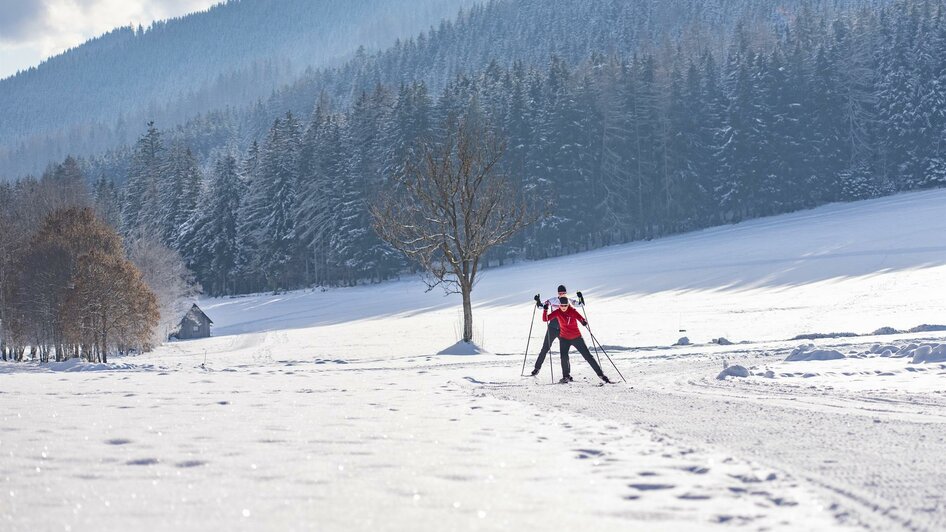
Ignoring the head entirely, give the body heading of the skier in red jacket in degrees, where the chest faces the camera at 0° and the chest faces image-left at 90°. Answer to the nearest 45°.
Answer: approximately 0°

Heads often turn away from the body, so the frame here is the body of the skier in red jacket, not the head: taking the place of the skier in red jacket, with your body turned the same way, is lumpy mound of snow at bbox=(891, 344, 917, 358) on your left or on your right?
on your left

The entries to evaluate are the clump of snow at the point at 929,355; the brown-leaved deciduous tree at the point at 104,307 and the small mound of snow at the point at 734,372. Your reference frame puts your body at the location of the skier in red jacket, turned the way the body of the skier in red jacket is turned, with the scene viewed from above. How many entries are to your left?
2

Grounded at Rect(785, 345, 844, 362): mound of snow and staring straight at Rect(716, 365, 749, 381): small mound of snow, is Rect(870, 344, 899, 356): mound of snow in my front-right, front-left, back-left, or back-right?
back-left

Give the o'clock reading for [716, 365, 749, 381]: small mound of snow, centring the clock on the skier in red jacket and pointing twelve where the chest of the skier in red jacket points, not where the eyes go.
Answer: The small mound of snow is roughly at 9 o'clock from the skier in red jacket.

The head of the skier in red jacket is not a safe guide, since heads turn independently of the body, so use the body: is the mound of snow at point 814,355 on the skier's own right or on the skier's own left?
on the skier's own left
